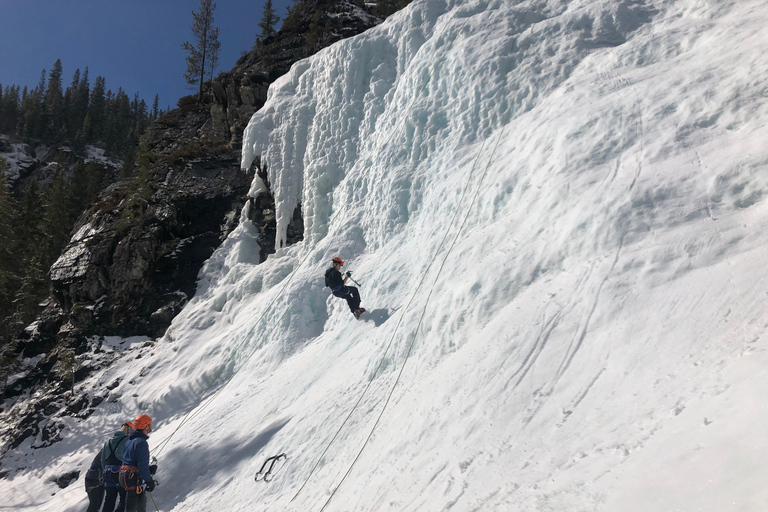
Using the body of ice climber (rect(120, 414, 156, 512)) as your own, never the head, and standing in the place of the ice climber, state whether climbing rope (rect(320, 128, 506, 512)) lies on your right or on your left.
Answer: on your right

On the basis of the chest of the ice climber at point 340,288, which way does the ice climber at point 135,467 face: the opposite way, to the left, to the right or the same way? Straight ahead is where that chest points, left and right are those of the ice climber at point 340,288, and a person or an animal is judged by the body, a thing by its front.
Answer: to the left

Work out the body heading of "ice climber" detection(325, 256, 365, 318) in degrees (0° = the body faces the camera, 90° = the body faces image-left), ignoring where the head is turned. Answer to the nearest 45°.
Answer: approximately 270°

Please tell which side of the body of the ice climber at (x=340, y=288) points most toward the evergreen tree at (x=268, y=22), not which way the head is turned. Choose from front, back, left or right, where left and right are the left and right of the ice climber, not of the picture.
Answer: left

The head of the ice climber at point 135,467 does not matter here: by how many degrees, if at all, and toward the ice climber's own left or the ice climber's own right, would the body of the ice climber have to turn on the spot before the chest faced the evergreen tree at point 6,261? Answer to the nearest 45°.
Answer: approximately 45° to the ice climber's own left

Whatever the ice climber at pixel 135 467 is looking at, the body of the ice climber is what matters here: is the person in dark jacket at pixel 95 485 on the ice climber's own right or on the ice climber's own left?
on the ice climber's own left

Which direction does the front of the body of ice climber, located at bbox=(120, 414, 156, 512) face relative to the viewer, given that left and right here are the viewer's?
facing away from the viewer and to the right of the viewer
